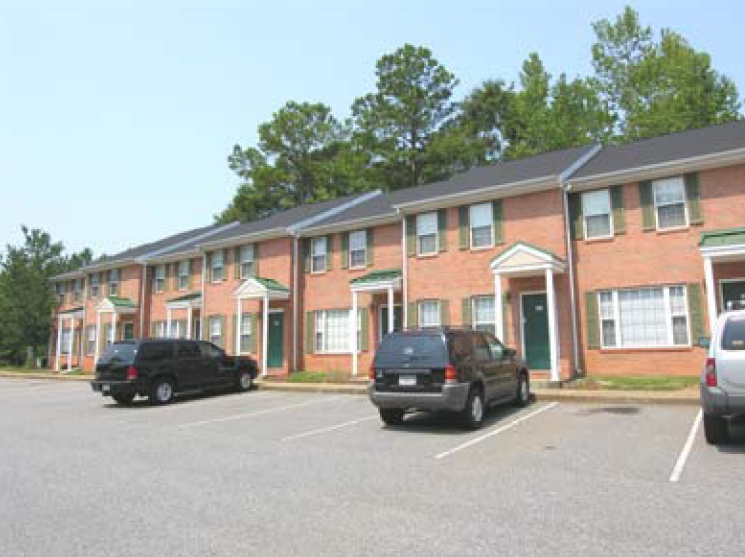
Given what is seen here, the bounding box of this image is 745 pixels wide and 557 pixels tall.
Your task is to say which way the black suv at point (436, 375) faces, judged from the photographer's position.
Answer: facing away from the viewer and to the right of the viewer

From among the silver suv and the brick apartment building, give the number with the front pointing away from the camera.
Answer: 1

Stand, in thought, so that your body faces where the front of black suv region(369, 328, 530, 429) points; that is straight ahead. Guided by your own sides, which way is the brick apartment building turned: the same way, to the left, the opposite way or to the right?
the opposite way

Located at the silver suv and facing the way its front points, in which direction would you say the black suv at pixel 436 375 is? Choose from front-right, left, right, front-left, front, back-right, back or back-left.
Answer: left

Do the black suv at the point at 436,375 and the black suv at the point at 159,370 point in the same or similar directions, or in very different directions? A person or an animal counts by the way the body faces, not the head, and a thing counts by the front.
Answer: same or similar directions

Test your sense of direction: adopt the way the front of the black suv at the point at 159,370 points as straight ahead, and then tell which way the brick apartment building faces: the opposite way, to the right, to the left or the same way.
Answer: the opposite way

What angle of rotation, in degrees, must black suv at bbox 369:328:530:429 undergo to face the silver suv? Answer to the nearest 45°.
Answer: approximately 90° to its right

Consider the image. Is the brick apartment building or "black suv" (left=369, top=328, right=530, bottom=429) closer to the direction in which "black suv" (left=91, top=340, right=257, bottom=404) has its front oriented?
the brick apartment building

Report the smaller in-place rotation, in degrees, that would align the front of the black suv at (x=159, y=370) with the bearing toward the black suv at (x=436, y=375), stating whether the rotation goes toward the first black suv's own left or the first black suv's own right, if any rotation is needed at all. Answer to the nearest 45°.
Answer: approximately 90° to the first black suv's own right

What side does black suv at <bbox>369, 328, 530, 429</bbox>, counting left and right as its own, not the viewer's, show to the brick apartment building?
front

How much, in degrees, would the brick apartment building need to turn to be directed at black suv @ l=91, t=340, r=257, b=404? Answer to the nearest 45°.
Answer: approximately 45° to its right

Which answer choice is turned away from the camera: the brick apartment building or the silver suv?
the silver suv

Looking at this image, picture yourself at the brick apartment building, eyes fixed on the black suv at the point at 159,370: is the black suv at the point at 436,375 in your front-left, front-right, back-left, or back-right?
front-left

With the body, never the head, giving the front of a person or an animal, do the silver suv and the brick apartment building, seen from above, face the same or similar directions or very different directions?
very different directions

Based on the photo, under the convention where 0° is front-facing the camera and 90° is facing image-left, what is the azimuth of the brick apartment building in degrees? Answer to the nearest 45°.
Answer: approximately 45°

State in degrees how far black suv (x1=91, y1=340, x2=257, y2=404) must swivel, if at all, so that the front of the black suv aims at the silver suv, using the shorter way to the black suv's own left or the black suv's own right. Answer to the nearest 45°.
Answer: approximately 90° to the black suv's own right

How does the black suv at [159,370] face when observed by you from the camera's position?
facing away from the viewer and to the right of the viewer

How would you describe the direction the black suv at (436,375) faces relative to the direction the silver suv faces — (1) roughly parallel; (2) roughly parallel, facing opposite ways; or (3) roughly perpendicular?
roughly parallel

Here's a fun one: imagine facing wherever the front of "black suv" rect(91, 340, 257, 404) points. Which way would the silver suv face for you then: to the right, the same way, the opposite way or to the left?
the same way

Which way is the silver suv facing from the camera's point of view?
away from the camera
